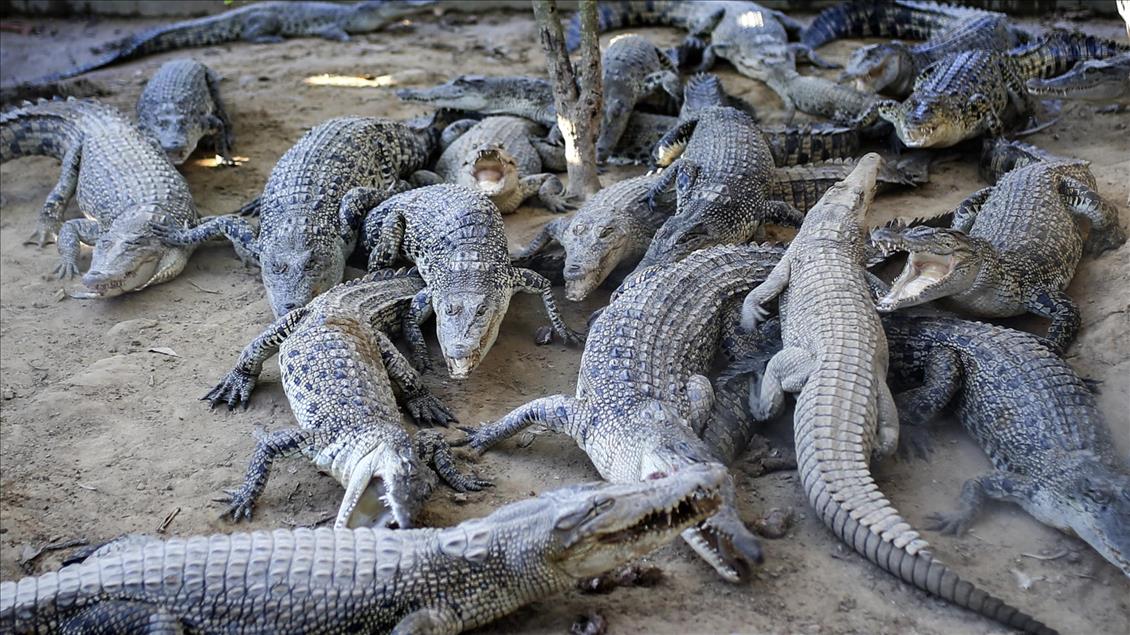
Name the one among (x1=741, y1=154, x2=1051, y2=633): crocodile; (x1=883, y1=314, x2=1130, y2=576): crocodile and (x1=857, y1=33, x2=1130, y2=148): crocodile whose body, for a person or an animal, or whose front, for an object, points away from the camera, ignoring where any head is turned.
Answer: (x1=741, y1=154, x2=1051, y2=633): crocodile

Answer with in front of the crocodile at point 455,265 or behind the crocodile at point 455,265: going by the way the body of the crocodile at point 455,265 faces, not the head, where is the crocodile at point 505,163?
behind

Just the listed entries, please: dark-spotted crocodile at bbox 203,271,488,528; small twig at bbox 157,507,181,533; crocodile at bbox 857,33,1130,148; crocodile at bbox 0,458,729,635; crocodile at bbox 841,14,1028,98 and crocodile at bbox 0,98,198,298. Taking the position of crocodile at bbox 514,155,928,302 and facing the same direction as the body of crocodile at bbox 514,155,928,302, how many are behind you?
2

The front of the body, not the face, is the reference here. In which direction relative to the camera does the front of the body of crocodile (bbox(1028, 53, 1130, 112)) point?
to the viewer's left

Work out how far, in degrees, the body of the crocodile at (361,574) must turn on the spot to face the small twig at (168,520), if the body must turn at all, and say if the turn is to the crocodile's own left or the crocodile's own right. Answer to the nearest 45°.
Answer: approximately 135° to the crocodile's own left

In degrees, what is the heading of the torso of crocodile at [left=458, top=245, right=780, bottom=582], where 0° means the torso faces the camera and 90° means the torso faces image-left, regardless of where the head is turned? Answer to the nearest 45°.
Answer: approximately 0°

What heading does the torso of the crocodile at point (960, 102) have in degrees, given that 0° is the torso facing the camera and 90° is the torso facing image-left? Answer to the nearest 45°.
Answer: approximately 45°

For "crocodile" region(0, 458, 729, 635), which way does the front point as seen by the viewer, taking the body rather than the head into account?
to the viewer's right

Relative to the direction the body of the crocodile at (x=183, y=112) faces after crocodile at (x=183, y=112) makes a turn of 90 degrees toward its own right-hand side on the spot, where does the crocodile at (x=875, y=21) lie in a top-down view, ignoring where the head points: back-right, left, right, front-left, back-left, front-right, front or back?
back

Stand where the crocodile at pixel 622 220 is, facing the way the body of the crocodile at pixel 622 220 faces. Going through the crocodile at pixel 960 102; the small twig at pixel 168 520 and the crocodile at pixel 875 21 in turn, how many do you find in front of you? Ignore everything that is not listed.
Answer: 1

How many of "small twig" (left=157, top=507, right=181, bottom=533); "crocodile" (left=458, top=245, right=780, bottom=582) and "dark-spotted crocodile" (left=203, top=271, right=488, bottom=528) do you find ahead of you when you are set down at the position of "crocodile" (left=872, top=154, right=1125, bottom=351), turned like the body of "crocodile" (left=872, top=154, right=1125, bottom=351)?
3

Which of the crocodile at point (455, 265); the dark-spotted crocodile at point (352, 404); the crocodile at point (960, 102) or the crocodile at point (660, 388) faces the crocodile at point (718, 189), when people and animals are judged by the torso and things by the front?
the crocodile at point (960, 102)

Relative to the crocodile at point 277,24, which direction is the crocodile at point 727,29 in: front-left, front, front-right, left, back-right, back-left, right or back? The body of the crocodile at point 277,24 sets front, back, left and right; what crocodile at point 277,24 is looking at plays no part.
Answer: front-right

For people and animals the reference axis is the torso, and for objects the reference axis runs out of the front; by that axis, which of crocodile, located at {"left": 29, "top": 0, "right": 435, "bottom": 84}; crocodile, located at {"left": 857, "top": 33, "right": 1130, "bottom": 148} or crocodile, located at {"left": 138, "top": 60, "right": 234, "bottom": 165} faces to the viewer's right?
crocodile, located at {"left": 29, "top": 0, "right": 435, "bottom": 84}

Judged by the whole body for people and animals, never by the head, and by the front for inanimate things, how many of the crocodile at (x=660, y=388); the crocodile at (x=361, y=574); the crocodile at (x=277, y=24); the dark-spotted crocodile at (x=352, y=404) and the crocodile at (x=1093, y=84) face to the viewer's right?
2

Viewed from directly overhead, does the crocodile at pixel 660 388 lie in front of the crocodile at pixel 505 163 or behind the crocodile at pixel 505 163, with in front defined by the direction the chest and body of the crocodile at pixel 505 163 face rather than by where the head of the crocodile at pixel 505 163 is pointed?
in front

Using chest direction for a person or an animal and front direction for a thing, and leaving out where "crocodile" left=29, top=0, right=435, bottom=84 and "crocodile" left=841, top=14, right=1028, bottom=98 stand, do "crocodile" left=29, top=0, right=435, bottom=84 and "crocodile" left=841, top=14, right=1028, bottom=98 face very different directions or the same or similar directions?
very different directions
